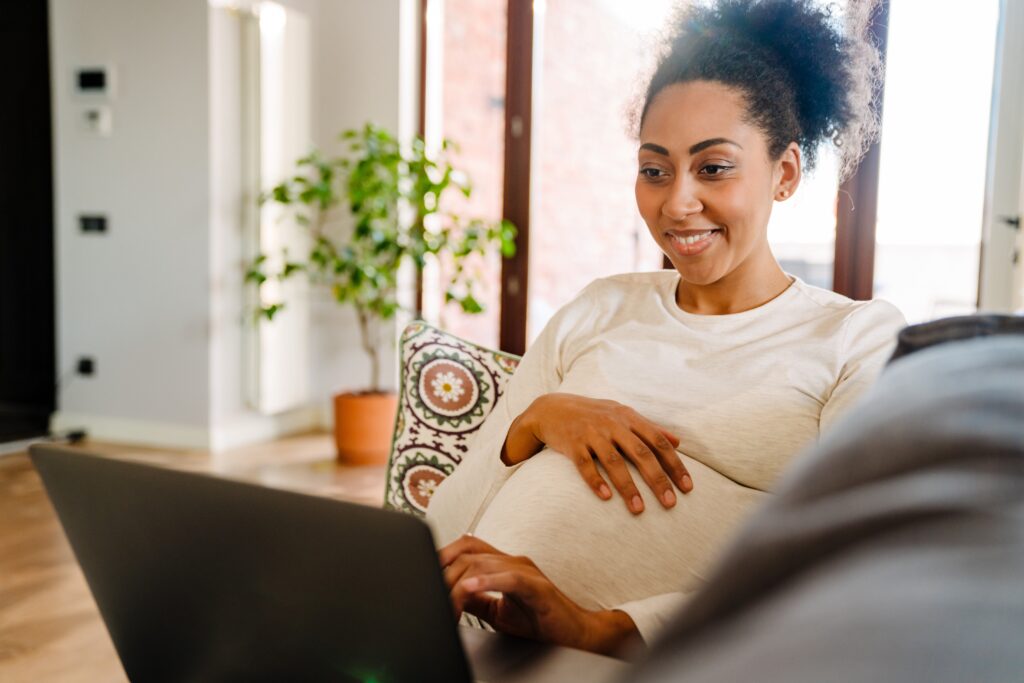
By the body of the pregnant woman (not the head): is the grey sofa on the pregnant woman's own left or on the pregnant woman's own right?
on the pregnant woman's own left

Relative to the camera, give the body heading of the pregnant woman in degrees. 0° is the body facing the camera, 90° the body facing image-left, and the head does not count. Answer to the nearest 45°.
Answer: approximately 45°

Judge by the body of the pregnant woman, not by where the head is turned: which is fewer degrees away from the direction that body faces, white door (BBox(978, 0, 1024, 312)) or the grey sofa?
the grey sofa

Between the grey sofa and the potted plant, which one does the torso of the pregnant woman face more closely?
the grey sofa
